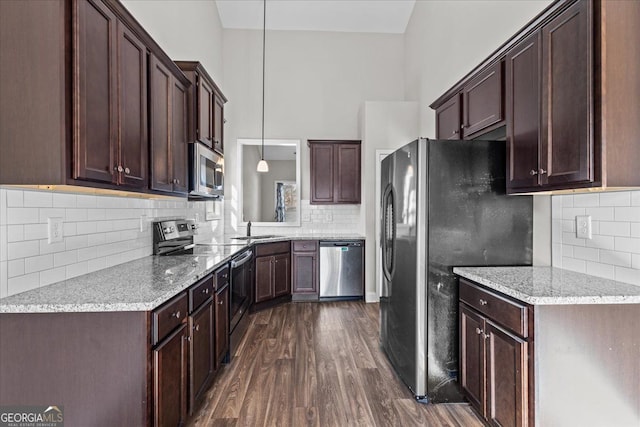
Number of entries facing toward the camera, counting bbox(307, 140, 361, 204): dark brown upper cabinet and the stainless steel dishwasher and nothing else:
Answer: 2

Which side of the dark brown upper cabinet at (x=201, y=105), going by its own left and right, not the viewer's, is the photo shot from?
right

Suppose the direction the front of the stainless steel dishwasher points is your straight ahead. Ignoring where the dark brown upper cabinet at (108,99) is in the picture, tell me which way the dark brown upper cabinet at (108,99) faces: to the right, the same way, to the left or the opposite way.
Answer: to the left

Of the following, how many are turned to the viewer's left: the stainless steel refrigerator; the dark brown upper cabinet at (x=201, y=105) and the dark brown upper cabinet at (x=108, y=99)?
1

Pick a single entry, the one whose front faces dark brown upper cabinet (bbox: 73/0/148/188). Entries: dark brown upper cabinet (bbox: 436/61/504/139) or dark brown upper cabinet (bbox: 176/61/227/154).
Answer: dark brown upper cabinet (bbox: 436/61/504/139)

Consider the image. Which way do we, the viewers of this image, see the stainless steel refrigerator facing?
facing to the left of the viewer

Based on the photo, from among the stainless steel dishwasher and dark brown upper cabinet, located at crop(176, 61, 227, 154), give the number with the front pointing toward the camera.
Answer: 1

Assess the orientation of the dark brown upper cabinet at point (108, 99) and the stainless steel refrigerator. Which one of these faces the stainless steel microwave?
the stainless steel refrigerator

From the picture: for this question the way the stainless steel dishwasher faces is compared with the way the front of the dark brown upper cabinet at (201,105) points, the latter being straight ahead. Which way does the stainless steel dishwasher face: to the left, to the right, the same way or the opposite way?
to the right

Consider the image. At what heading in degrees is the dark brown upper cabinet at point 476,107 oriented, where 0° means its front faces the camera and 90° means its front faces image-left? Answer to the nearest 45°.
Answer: approximately 45°

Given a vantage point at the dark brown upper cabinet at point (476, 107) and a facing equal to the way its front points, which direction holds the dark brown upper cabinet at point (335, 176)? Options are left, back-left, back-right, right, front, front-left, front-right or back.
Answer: right

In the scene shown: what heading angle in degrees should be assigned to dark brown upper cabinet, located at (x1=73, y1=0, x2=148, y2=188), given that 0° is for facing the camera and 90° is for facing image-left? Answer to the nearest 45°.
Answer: approximately 315°

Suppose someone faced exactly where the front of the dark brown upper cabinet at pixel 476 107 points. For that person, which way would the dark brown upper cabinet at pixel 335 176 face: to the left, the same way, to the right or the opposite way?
to the left

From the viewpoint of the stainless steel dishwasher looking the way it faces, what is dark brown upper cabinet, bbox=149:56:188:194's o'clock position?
The dark brown upper cabinet is roughly at 1 o'clock from the stainless steel dishwasher.

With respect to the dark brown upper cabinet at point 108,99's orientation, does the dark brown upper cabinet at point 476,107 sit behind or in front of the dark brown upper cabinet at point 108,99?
in front
